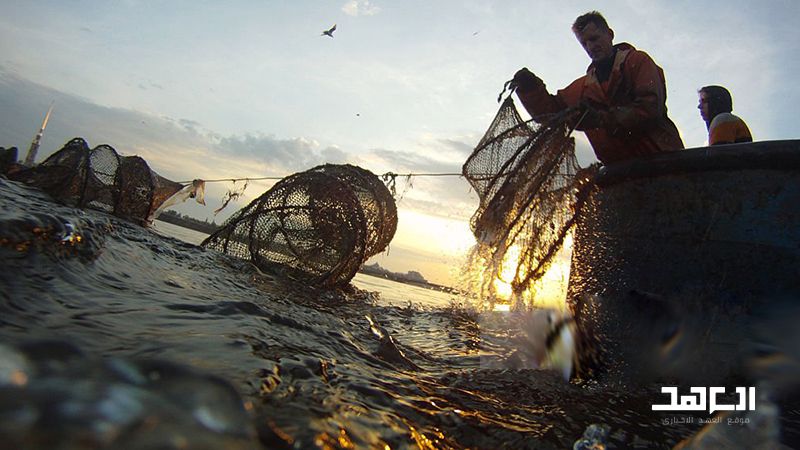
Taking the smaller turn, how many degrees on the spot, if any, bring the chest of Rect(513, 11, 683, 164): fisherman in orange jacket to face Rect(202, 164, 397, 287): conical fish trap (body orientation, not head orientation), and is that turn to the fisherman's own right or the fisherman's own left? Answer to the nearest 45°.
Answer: approximately 45° to the fisherman's own right

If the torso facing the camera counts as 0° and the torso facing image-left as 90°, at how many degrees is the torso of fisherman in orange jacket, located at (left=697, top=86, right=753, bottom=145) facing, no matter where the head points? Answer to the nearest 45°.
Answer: approximately 90°

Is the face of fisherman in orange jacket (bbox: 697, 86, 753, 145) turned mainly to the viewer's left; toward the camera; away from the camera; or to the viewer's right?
to the viewer's left

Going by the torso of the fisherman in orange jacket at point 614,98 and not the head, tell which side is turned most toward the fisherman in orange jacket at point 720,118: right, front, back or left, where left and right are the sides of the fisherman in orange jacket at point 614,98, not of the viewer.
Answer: back

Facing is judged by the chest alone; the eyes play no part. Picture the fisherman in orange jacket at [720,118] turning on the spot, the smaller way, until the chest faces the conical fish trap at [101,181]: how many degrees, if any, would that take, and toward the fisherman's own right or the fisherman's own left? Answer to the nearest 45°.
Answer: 0° — they already face it

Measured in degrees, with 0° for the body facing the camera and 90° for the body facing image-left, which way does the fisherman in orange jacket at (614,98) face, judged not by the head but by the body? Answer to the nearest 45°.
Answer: approximately 45°

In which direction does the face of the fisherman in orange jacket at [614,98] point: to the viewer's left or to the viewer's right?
to the viewer's left

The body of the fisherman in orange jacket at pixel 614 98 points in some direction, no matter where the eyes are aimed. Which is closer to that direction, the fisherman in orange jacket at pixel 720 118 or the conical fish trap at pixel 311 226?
the conical fish trap
